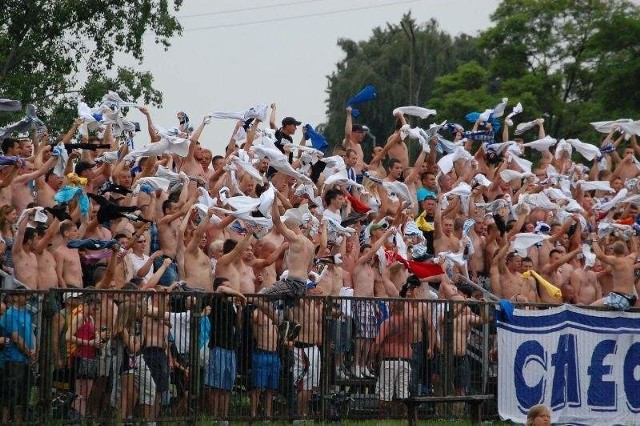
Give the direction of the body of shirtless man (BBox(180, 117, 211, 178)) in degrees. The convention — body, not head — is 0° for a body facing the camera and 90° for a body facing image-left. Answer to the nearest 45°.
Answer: approximately 315°

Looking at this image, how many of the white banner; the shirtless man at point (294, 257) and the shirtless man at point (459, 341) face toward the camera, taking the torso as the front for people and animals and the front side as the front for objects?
2

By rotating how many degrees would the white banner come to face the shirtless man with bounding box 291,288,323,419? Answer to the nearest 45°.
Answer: approximately 45° to its right

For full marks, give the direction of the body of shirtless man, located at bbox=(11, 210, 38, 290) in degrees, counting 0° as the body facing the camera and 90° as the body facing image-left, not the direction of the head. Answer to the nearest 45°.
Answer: approximately 315°
